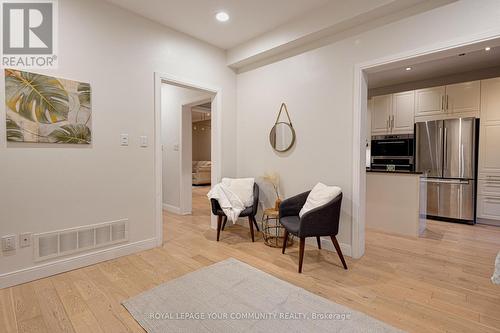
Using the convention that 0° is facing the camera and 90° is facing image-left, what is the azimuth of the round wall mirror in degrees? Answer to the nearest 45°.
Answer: approximately 45°

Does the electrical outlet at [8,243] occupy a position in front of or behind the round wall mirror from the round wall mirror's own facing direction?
in front

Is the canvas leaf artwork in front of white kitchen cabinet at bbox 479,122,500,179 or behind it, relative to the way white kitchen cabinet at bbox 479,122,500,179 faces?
in front

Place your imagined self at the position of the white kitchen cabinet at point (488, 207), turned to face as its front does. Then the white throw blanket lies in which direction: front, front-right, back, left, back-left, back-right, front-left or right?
front-right

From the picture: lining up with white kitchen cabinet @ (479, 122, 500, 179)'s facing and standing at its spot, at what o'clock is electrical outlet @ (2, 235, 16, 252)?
The electrical outlet is roughly at 1 o'clock from the white kitchen cabinet.

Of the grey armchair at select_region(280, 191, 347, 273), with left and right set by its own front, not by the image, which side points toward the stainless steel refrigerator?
back

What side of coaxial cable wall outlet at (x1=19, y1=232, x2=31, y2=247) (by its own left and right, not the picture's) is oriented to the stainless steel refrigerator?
left

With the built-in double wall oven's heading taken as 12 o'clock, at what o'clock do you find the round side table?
The round side table is roughly at 1 o'clock from the built-in double wall oven.

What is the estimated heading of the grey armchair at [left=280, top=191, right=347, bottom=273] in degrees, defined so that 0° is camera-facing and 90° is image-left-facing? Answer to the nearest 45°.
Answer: approximately 45°
